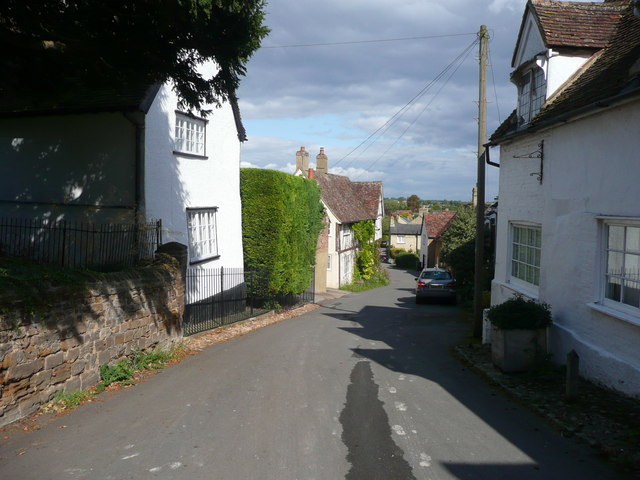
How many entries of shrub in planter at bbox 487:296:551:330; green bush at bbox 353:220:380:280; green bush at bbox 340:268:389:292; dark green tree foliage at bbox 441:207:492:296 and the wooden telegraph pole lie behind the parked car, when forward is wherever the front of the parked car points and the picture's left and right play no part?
2

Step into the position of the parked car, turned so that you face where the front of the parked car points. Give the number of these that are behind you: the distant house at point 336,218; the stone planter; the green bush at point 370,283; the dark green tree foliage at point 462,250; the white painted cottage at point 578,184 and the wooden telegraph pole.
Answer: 3

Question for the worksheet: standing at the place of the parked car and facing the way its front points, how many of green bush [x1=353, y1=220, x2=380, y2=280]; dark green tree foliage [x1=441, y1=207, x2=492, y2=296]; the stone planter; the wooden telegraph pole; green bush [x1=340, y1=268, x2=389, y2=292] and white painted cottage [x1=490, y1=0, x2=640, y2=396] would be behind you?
3
